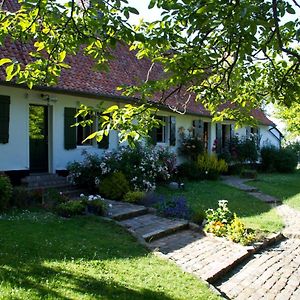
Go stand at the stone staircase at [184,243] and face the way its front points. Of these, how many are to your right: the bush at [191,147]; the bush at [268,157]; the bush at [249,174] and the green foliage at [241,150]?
0

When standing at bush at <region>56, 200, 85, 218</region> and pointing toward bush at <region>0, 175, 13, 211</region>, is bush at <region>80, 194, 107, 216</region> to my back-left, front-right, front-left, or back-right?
back-right

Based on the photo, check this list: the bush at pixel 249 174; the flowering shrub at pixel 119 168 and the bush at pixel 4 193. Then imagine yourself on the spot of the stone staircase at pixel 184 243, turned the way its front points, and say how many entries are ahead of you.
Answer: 0

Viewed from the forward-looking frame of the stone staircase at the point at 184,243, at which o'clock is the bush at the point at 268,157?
The bush is roughly at 8 o'clock from the stone staircase.

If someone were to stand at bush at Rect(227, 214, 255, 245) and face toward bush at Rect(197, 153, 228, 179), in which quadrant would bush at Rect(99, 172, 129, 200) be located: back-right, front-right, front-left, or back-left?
front-left

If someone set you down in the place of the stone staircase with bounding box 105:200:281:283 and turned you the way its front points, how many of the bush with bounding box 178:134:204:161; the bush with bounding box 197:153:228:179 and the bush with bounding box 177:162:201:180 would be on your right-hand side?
0

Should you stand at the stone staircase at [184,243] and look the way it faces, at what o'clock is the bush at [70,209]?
The bush is roughly at 5 o'clock from the stone staircase.

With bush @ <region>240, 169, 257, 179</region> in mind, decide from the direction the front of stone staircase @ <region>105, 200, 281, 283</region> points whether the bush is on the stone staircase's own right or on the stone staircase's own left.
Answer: on the stone staircase's own left

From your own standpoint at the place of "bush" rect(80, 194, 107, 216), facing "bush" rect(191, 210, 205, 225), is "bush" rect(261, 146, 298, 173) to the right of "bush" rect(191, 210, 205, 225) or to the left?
left

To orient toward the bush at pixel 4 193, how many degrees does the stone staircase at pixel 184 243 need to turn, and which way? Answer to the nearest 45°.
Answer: approximately 135° to its right

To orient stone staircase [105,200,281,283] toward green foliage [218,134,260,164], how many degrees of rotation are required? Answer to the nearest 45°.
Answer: approximately 135° to its left

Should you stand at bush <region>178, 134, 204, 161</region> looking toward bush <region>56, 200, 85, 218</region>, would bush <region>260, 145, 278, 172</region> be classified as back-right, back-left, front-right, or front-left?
back-left

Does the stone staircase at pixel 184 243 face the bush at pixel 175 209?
no

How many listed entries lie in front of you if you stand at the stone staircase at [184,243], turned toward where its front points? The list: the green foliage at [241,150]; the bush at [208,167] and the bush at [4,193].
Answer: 0

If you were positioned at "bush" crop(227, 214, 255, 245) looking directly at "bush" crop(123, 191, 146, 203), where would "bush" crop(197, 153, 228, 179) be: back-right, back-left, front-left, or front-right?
front-right

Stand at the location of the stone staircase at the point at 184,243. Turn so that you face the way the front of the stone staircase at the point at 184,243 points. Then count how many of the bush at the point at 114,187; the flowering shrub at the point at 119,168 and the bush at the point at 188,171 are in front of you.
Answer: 0

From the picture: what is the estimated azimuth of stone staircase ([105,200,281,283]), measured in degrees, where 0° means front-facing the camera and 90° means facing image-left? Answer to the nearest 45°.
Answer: approximately 315°

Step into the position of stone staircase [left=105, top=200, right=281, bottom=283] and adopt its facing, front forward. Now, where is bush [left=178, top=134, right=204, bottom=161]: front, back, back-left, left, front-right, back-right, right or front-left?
back-left

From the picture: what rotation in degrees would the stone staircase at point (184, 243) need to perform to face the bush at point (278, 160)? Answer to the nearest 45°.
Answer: approximately 135° to its left

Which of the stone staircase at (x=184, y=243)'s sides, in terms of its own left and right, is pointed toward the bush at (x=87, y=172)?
back
